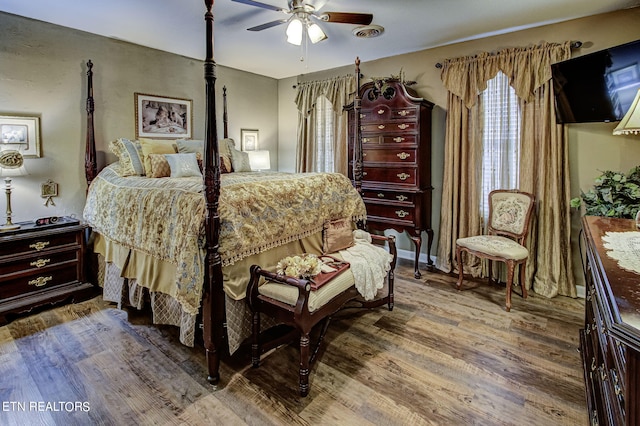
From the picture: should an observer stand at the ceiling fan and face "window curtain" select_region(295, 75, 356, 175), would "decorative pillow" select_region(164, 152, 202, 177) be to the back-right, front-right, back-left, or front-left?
front-left

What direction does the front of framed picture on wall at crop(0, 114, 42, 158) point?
toward the camera

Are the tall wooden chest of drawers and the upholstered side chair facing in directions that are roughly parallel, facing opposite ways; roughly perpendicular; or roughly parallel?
roughly parallel

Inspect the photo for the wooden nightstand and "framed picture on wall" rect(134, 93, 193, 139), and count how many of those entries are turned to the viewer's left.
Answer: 0

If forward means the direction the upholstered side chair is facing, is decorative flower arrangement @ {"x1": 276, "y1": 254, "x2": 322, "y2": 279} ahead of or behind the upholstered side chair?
ahead

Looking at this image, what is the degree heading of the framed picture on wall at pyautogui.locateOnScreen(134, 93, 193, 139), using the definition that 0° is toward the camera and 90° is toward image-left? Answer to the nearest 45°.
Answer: approximately 315°

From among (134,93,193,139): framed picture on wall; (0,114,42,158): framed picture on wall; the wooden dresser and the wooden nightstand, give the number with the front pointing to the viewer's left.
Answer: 1

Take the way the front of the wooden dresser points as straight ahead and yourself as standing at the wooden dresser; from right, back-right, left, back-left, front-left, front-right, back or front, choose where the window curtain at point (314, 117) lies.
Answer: front-right

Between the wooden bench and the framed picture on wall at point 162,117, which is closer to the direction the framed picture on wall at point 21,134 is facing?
the wooden bench

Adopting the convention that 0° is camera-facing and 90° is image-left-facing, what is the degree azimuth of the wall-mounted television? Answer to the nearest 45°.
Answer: approximately 45°

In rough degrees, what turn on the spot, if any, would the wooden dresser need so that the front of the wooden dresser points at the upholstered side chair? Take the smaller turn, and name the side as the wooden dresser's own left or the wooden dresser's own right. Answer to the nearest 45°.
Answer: approximately 90° to the wooden dresser's own right

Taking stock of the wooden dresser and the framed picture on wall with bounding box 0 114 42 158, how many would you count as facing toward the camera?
1

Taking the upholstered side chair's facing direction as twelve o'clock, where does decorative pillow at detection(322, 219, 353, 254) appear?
The decorative pillow is roughly at 12 o'clock from the upholstered side chair.

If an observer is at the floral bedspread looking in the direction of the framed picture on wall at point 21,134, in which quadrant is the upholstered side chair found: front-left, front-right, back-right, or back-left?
back-right

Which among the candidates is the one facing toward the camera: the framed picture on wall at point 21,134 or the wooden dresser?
the framed picture on wall

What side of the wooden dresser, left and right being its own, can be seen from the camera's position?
left

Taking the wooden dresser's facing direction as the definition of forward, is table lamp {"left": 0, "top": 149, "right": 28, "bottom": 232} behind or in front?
in front
